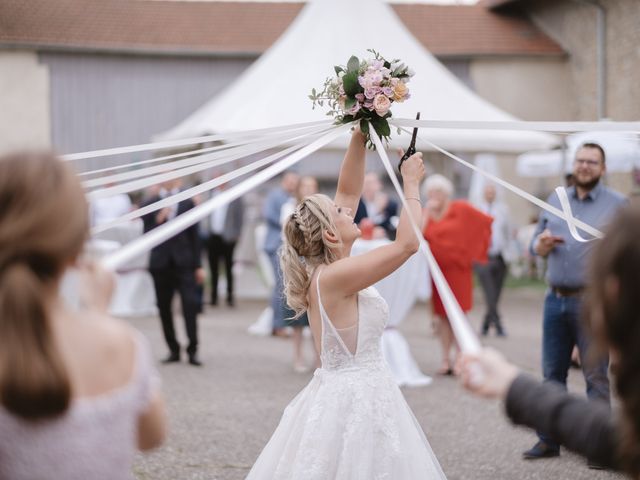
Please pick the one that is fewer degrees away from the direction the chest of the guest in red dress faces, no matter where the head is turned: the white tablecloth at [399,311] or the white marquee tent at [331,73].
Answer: the white tablecloth

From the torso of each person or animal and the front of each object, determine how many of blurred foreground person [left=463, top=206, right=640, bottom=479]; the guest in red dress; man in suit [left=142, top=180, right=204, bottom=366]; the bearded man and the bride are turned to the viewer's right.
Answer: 1

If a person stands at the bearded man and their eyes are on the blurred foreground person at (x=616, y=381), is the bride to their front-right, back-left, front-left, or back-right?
front-right

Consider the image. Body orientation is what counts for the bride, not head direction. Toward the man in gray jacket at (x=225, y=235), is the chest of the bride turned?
no

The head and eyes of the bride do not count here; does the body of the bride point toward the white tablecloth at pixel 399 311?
no

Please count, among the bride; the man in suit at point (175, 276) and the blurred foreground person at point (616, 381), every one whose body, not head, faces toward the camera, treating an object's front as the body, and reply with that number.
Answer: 1

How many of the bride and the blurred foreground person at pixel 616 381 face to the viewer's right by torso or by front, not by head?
1

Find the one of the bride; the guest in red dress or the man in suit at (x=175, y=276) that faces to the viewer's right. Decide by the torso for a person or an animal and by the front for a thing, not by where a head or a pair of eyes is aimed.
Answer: the bride

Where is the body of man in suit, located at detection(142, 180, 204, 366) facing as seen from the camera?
toward the camera

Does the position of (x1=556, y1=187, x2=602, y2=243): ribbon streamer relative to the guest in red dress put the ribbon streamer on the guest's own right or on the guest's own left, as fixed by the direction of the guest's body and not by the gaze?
on the guest's own left

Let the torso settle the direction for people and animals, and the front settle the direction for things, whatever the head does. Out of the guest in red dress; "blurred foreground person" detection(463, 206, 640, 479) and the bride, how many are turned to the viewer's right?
1

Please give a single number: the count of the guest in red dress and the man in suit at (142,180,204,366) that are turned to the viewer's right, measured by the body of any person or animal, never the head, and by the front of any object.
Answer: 0

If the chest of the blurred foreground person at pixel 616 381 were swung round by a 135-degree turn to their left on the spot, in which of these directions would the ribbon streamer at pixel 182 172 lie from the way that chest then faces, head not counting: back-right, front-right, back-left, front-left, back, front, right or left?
back-right

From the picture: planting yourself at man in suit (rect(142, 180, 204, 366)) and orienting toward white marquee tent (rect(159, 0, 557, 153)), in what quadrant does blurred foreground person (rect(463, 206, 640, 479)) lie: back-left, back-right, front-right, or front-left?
back-right

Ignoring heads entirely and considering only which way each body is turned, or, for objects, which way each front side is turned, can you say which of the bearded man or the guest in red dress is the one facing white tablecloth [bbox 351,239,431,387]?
the guest in red dress

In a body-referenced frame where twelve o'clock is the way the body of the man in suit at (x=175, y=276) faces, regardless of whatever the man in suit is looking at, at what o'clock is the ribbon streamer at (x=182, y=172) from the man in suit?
The ribbon streamer is roughly at 12 o'clock from the man in suit.

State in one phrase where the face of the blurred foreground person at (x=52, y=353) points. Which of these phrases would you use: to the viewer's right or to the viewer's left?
to the viewer's right

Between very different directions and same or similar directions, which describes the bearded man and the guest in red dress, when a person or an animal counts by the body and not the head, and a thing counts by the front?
same or similar directions
